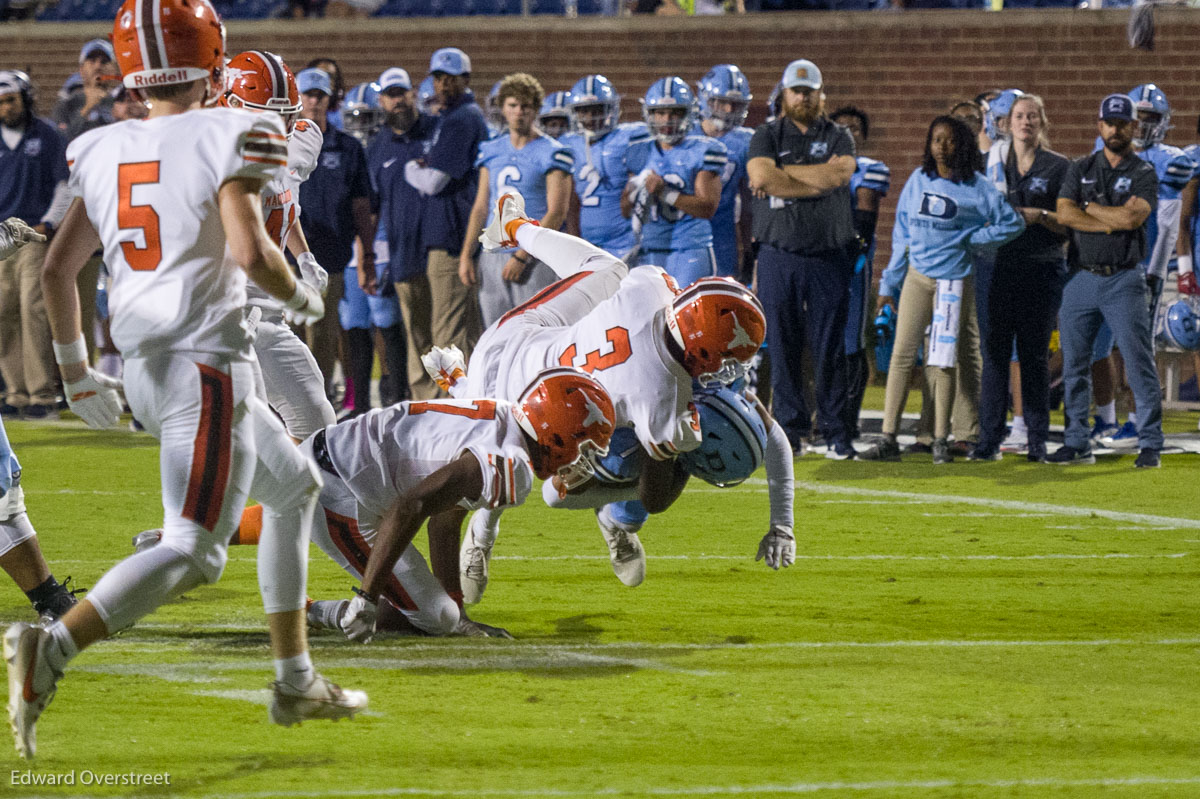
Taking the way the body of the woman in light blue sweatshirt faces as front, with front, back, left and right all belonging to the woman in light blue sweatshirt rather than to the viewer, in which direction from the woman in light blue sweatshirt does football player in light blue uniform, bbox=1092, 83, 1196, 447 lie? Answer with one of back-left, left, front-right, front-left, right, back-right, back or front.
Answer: back-left

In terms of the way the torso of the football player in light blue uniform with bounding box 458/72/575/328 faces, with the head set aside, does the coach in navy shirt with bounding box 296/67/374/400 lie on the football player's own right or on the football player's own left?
on the football player's own right

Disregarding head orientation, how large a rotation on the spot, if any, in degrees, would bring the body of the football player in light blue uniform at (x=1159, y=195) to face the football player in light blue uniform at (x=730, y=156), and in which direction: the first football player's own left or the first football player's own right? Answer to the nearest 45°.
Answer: approximately 45° to the first football player's own right

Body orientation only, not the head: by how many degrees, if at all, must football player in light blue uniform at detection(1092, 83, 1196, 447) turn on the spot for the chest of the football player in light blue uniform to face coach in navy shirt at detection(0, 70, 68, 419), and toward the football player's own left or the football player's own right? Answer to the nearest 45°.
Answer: approximately 45° to the football player's own right

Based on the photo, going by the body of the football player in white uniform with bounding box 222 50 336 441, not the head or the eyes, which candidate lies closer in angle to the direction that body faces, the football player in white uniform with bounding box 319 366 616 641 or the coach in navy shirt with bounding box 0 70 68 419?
the football player in white uniform

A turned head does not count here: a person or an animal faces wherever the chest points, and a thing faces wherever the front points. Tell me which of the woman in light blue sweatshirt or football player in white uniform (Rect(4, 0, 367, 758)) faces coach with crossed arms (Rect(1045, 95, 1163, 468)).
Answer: the football player in white uniform

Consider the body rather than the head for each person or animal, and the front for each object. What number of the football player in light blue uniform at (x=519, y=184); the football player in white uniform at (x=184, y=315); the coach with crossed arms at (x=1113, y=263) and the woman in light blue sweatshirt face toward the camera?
3

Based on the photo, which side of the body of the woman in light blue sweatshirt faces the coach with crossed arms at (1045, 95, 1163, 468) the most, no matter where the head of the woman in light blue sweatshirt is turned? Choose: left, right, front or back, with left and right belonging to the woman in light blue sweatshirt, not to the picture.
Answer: left

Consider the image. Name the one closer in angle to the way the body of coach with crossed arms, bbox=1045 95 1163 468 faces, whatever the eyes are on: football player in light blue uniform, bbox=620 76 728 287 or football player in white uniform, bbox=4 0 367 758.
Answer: the football player in white uniform
